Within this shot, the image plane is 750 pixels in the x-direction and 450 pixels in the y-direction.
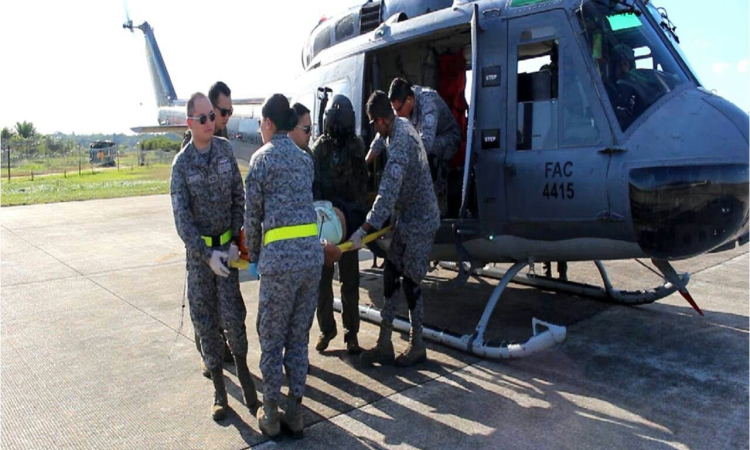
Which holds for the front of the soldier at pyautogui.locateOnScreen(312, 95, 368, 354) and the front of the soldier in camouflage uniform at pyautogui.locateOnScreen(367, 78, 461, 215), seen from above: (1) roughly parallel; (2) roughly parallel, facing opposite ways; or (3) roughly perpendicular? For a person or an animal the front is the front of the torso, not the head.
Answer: roughly perpendicular

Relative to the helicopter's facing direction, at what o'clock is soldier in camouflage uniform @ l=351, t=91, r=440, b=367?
The soldier in camouflage uniform is roughly at 4 o'clock from the helicopter.

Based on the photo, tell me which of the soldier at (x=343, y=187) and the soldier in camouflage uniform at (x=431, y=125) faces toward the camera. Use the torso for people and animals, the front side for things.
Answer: the soldier

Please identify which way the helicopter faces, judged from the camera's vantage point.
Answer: facing the viewer and to the right of the viewer

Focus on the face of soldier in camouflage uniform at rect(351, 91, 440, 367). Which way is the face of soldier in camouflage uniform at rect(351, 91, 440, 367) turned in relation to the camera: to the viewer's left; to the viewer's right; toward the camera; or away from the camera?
to the viewer's left

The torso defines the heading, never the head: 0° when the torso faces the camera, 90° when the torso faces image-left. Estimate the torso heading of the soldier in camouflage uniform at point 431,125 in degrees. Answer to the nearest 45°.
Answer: approximately 90°

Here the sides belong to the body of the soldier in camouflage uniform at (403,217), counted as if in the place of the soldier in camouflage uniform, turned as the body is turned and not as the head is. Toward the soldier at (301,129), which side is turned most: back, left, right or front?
front

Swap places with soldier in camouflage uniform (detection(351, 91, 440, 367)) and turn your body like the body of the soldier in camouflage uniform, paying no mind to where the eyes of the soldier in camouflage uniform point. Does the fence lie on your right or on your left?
on your right

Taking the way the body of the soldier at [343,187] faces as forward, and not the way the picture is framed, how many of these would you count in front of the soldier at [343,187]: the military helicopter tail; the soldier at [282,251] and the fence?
1
